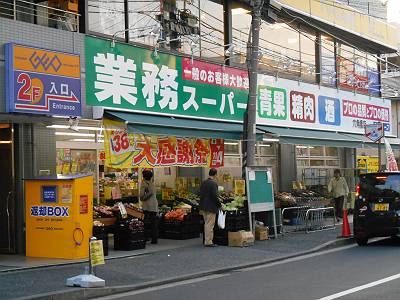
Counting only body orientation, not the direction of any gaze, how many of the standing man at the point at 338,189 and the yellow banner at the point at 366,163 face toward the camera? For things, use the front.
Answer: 2

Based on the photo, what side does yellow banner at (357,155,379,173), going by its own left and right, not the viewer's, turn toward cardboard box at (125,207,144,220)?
front

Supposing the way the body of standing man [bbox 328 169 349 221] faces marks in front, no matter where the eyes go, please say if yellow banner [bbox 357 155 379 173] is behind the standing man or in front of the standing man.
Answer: behind

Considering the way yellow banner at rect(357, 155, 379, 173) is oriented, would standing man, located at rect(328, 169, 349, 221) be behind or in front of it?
in front

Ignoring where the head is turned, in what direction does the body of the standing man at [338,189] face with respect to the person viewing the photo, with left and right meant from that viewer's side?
facing the viewer

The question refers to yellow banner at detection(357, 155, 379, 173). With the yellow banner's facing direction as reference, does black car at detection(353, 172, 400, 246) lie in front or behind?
in front

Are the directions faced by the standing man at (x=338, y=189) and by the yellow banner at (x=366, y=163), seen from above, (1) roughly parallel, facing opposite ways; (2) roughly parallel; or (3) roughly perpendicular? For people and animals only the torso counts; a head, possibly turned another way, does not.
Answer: roughly parallel

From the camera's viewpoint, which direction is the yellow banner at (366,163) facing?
toward the camera

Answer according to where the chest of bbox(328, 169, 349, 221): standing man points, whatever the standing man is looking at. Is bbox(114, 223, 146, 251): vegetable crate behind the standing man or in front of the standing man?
in front

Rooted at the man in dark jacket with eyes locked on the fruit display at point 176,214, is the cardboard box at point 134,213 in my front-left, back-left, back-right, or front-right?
front-left

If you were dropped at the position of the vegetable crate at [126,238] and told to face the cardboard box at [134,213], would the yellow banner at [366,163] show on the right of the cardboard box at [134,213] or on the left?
right

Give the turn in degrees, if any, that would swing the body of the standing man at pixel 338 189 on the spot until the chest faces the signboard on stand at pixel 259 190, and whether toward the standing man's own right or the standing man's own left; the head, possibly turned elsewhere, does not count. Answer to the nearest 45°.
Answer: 0° — they already face it

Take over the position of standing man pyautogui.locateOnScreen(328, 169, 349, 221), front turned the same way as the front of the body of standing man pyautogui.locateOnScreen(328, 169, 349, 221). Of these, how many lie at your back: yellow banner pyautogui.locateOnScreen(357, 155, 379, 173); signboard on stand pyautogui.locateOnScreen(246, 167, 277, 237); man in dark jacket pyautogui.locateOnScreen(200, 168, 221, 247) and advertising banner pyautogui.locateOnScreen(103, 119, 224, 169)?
1
